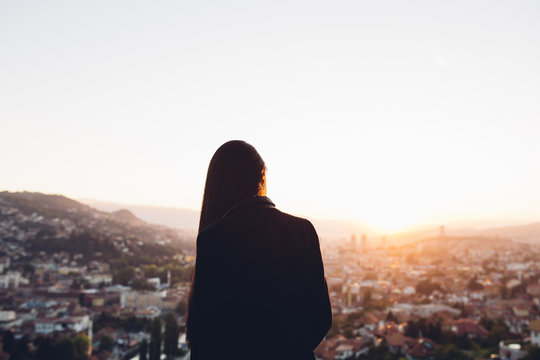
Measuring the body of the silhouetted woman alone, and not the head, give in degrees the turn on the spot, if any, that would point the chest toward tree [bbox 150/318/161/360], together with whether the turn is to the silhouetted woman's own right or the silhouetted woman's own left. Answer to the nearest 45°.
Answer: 0° — they already face it

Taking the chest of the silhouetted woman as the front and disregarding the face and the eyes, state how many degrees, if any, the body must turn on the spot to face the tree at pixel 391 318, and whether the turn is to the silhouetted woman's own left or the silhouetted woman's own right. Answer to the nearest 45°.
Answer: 0° — they already face it

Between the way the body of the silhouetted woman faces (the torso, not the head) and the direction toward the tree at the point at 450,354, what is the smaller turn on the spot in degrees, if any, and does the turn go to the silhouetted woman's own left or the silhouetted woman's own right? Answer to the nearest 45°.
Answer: approximately 45° to the silhouetted woman's own right

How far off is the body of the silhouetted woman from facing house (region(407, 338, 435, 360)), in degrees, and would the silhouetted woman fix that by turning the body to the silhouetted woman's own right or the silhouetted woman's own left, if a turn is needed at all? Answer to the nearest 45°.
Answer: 0° — they already face it

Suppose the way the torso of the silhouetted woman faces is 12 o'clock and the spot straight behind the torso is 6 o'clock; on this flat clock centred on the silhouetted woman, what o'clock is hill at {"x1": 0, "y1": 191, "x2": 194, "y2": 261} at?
The hill is roughly at 11 o'clock from the silhouetted woman.

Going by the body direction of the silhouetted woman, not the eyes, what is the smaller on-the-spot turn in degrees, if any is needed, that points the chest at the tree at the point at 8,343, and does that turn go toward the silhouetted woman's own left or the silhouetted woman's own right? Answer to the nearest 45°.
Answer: approximately 45° to the silhouetted woman's own left

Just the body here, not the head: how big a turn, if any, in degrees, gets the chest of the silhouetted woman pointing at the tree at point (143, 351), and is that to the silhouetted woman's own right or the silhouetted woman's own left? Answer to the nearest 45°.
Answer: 0° — they already face it

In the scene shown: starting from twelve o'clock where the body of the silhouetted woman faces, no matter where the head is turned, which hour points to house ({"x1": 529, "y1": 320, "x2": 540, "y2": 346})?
The house is roughly at 1 o'clock from the silhouetted woman.

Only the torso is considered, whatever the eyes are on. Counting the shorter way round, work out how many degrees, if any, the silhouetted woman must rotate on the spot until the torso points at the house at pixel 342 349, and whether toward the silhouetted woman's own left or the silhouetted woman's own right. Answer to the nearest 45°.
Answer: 0° — they already face it

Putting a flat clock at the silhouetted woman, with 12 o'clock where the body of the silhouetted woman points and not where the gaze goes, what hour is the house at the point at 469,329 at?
The house is roughly at 1 o'clock from the silhouetted woman.

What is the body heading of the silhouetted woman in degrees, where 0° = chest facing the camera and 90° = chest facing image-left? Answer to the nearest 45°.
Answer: approximately 180°

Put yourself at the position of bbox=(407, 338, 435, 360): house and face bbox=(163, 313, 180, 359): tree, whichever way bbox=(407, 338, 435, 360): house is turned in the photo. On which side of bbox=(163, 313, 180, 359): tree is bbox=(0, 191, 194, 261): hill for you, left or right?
right
